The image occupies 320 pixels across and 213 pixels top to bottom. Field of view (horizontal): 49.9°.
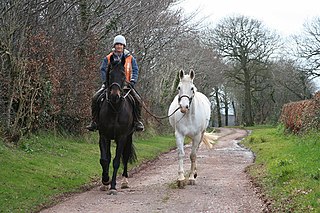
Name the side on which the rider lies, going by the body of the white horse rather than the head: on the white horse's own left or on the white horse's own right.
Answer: on the white horse's own right

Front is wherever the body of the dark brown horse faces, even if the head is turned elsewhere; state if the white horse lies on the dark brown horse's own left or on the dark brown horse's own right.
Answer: on the dark brown horse's own left

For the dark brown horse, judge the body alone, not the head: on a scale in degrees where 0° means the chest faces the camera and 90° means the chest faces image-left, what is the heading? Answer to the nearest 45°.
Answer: approximately 0°

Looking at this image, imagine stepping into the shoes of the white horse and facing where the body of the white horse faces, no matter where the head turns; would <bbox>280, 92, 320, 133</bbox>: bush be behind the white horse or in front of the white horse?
behind

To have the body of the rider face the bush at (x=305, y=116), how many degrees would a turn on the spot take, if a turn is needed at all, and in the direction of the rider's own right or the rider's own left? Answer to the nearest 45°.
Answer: approximately 135° to the rider's own left

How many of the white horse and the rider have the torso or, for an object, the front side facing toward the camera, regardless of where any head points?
2

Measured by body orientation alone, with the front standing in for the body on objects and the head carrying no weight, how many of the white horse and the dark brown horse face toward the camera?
2

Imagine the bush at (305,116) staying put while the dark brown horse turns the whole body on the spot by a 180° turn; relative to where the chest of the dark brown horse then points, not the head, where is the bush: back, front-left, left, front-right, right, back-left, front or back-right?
front-right
